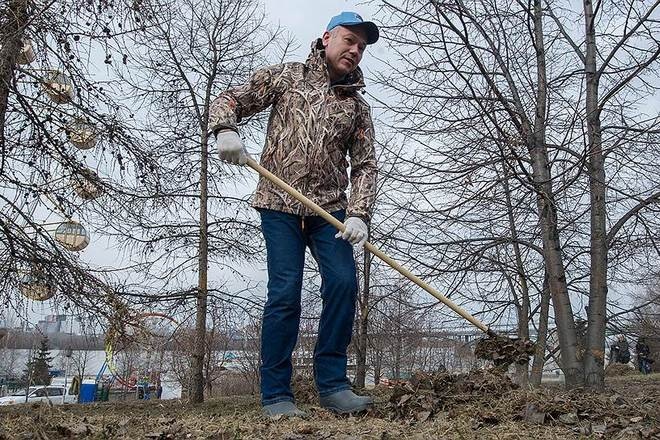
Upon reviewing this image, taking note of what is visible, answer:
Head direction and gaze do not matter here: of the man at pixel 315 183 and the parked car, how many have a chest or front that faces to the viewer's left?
1

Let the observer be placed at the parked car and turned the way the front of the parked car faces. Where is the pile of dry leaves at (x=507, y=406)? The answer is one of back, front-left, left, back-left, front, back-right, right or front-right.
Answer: left

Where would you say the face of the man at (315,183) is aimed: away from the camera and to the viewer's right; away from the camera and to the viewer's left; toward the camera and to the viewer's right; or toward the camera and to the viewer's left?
toward the camera and to the viewer's right

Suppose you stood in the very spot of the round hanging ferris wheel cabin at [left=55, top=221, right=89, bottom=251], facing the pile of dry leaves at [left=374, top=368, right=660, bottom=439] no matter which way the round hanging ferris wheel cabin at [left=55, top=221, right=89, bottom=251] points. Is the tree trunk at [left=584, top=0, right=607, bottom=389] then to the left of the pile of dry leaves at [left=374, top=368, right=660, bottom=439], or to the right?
left

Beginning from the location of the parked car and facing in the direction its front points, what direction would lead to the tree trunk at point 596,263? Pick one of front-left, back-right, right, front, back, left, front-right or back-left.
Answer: left

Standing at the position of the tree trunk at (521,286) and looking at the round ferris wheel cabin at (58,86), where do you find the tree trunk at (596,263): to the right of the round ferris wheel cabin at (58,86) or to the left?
left

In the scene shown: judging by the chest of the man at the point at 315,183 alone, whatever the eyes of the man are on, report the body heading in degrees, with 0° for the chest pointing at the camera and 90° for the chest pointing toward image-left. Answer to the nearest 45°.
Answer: approximately 315°

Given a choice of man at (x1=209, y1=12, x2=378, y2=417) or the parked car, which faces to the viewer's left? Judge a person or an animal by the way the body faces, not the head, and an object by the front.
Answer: the parked car

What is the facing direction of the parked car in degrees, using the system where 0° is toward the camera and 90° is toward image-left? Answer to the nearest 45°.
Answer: approximately 90°

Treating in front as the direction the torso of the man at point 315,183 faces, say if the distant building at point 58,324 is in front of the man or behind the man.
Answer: behind
